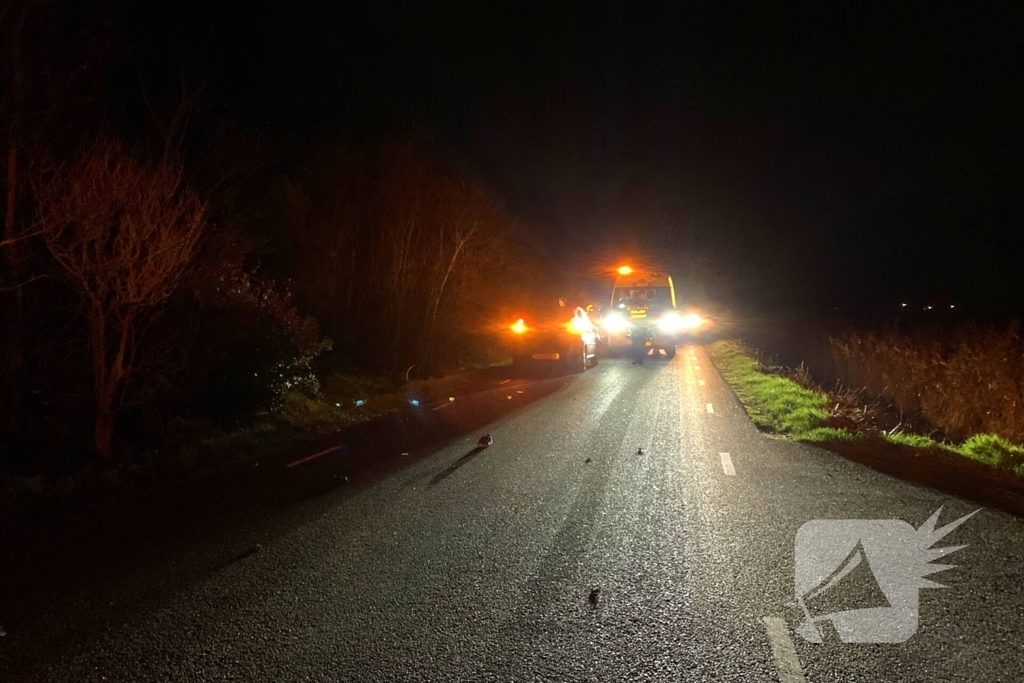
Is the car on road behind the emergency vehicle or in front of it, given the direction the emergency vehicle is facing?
in front

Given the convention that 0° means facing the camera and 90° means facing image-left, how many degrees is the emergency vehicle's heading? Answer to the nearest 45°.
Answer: approximately 0°

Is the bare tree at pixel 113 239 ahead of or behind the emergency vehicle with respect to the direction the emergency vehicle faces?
ahead

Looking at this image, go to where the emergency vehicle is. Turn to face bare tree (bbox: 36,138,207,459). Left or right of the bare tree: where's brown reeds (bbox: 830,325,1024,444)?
left
